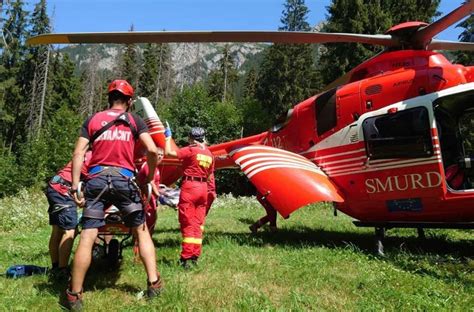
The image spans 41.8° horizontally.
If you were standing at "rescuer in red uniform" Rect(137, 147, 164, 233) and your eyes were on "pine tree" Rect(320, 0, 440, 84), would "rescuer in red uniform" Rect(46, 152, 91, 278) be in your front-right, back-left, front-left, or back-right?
back-left

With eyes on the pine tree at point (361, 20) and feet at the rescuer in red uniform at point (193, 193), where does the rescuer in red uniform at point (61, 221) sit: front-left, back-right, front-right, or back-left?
back-left

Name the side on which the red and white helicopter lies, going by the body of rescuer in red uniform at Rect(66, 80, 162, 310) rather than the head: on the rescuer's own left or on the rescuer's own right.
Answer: on the rescuer's own right

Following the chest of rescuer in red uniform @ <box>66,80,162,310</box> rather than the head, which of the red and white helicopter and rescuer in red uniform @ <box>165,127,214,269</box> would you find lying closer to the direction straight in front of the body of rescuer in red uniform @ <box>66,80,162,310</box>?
the rescuer in red uniform

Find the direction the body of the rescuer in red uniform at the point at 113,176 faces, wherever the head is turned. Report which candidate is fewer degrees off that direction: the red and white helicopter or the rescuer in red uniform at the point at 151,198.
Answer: the rescuer in red uniform

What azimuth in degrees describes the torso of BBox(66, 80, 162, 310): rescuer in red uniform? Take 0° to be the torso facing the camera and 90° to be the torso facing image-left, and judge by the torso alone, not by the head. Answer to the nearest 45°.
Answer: approximately 180°
